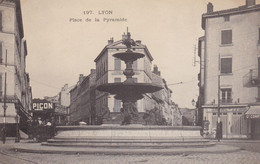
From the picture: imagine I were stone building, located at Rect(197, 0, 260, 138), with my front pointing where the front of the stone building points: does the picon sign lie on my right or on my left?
on my right

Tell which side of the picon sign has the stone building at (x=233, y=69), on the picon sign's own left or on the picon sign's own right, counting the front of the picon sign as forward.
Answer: on the picon sign's own left

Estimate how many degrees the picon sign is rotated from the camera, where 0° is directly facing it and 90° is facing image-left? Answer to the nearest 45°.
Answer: approximately 0°

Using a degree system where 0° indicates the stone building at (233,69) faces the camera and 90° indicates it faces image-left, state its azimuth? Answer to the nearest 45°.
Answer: approximately 0°
